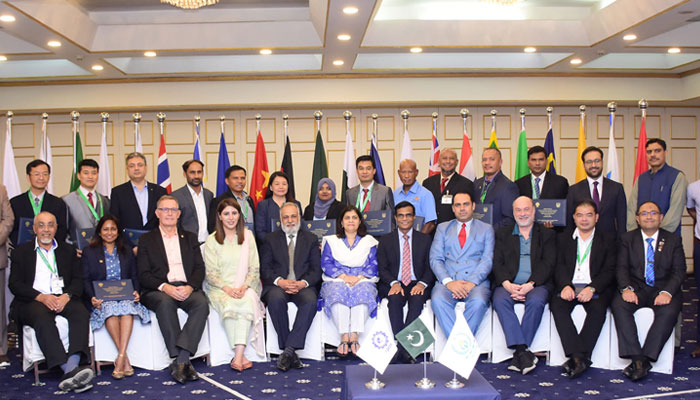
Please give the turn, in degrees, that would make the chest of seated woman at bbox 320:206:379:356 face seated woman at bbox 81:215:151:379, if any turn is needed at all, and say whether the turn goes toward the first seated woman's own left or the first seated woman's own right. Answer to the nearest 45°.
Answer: approximately 90° to the first seated woman's own right

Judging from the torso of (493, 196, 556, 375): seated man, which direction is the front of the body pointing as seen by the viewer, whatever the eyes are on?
toward the camera

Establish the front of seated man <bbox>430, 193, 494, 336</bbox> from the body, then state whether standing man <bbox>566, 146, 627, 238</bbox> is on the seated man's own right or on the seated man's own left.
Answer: on the seated man's own left

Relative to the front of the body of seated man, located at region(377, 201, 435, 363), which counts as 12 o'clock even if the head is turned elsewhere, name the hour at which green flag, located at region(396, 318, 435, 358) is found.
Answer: The green flag is roughly at 12 o'clock from the seated man.

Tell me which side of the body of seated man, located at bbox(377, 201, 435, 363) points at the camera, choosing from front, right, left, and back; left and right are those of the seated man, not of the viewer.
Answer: front

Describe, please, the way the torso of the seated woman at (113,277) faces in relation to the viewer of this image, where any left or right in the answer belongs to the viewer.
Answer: facing the viewer

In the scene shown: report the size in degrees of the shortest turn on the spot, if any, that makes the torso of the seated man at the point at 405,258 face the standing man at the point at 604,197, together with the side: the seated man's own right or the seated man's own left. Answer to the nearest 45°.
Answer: approximately 90° to the seated man's own left

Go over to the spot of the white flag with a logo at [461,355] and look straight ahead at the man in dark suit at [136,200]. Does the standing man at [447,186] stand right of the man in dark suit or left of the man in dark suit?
right

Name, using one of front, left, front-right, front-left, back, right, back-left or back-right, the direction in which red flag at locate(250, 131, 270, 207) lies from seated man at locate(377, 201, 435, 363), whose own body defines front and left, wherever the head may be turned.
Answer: back-right

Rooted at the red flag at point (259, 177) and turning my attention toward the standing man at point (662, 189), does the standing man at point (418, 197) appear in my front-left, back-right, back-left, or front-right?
front-right

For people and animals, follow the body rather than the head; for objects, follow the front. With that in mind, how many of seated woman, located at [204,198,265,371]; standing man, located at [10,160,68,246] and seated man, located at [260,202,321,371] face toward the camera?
3

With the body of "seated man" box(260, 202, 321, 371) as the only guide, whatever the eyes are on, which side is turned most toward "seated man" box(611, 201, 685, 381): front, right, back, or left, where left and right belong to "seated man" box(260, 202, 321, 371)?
left

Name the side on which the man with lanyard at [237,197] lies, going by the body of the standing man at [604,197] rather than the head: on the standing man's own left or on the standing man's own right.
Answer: on the standing man's own right
